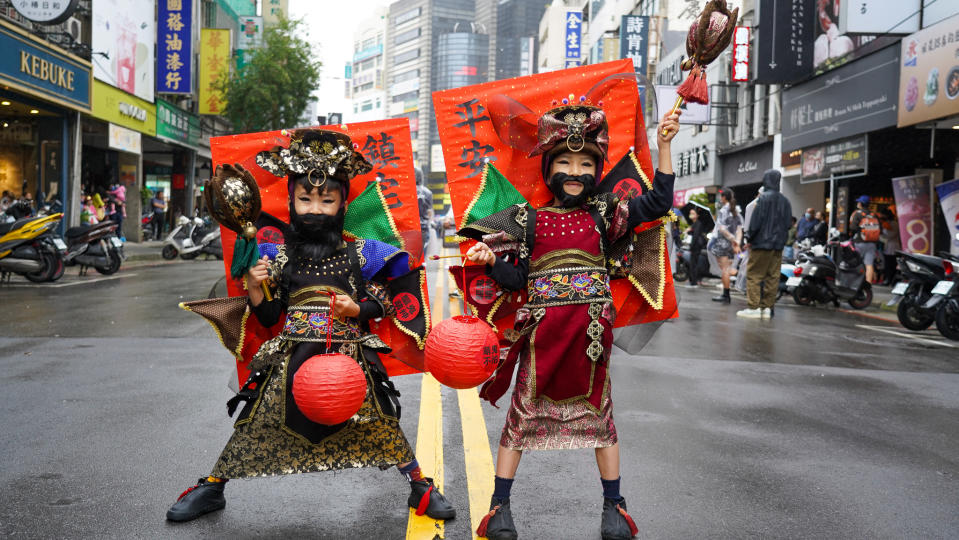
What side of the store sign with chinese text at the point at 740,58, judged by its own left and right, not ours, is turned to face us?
front

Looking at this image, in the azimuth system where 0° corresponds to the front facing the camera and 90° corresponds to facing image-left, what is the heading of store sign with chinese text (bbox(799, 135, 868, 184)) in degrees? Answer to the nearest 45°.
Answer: approximately 45°

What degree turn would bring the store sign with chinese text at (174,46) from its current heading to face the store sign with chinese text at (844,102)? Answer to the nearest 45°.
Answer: approximately 45° to its left

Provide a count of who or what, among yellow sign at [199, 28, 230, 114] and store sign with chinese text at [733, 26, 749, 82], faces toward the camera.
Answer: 2

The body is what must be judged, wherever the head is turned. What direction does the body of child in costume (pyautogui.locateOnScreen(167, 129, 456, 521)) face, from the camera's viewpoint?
toward the camera

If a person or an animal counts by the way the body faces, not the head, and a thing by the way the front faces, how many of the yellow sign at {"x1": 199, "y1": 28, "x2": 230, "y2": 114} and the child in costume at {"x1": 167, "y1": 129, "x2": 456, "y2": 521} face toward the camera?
2

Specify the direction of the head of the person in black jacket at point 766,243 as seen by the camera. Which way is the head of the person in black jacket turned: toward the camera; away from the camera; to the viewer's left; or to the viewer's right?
away from the camera

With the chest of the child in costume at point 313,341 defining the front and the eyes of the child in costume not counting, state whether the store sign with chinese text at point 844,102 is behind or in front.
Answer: behind

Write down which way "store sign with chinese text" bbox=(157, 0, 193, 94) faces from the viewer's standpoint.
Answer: facing the viewer

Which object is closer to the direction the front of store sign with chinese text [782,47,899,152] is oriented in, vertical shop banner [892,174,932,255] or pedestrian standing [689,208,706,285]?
the pedestrian standing

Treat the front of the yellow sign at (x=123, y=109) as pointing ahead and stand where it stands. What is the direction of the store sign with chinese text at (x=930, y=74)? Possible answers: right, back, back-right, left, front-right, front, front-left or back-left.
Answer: front
